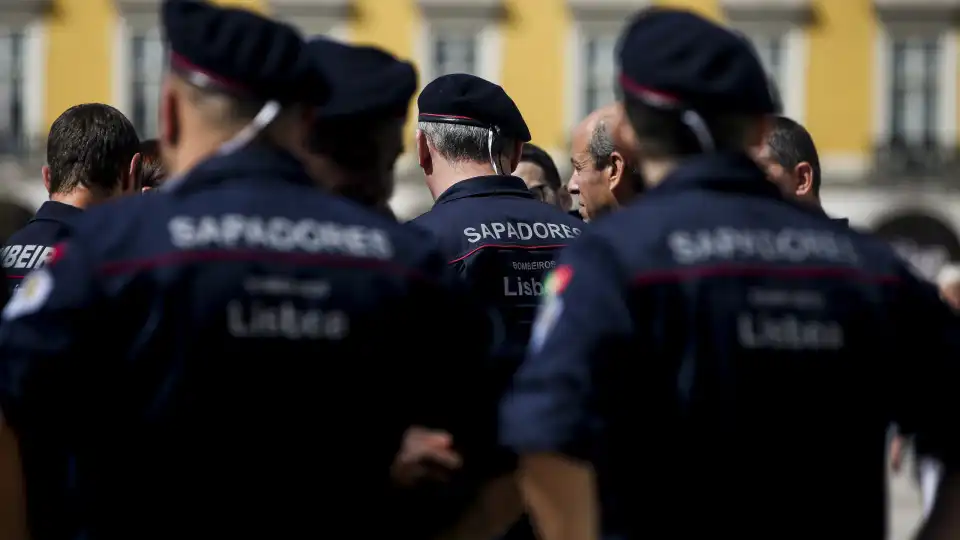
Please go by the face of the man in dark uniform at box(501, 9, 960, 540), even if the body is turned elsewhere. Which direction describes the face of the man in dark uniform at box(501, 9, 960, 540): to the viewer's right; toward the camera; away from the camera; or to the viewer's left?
away from the camera

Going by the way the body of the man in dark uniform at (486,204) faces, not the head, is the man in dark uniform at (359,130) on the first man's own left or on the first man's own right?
on the first man's own left

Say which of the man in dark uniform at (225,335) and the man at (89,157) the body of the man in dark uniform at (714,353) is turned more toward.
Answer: the man

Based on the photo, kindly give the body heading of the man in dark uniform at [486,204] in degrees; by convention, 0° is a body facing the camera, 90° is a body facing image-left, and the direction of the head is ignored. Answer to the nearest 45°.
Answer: approximately 135°

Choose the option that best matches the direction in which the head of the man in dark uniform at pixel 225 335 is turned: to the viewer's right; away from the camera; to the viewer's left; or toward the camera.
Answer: away from the camera

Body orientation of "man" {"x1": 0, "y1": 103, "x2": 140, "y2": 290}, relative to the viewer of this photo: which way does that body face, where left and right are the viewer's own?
facing away from the viewer

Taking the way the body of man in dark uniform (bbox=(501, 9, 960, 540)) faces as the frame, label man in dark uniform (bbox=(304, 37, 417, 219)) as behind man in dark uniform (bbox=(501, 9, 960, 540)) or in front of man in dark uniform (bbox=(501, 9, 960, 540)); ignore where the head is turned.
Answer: in front

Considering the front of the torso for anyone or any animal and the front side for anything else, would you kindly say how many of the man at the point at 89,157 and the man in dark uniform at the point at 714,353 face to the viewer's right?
0

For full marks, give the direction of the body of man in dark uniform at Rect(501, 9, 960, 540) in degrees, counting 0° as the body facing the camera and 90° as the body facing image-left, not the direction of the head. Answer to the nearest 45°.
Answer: approximately 135°

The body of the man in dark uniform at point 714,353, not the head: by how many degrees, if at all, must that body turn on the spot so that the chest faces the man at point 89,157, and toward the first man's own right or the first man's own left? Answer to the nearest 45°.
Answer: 0° — they already face them

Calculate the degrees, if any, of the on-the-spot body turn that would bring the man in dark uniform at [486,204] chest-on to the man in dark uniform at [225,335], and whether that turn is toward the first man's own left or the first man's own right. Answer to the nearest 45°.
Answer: approximately 135° to the first man's own left

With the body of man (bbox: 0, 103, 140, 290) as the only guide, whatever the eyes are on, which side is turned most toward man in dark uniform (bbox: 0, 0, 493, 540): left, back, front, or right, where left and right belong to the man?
back
